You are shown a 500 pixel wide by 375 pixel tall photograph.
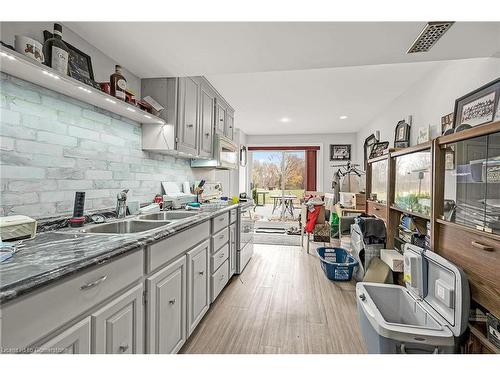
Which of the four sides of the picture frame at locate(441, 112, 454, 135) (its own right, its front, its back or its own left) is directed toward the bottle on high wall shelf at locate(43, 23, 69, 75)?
front

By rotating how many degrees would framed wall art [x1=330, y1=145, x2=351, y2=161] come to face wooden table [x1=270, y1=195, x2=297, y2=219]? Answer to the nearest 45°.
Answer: approximately 90° to its right

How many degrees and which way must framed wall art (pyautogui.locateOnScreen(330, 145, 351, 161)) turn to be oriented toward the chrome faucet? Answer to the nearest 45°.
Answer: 0° — it already faces it

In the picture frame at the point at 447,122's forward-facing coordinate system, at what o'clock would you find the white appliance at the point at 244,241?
The white appliance is roughly at 1 o'clock from the picture frame.

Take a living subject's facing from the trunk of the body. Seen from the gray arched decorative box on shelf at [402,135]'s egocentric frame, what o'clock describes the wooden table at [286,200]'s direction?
The wooden table is roughly at 3 o'clock from the gray arched decorative box on shelf.

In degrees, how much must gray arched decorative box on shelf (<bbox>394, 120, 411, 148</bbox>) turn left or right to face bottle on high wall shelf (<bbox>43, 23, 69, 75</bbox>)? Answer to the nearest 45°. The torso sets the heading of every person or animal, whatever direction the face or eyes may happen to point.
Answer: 0° — it already faces it

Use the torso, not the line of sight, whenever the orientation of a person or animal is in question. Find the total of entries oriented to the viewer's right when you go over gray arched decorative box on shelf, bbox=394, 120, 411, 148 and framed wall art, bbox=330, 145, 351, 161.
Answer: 0

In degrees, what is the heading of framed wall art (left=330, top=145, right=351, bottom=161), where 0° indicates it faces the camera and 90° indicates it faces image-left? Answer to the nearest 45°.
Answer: approximately 0°

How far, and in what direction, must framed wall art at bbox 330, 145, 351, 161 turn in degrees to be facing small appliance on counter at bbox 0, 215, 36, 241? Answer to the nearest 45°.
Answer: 0° — it already faces it

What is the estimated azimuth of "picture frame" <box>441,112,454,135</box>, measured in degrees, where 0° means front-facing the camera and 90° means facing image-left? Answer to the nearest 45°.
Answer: approximately 45°

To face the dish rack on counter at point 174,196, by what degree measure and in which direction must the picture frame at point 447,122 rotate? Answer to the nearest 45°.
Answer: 0° — it already faces it

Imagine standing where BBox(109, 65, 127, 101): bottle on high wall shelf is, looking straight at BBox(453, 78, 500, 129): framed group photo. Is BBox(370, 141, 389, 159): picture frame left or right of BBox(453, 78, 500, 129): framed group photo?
left

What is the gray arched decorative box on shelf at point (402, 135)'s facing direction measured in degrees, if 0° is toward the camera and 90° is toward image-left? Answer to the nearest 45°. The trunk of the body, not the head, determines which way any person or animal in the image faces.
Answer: approximately 45°

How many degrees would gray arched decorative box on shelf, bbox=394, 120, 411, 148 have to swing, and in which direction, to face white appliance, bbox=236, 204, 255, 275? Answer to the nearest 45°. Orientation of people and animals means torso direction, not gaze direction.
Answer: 0° — it already faces it

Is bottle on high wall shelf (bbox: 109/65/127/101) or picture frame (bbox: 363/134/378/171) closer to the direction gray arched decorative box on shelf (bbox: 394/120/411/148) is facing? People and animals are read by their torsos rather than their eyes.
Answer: the bottle on high wall shelf
